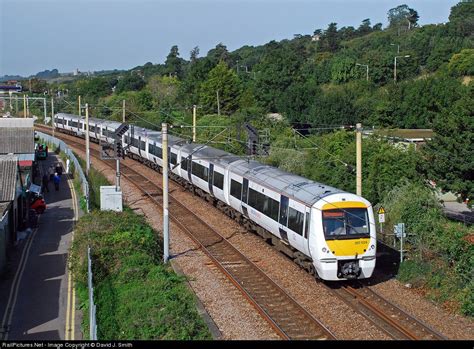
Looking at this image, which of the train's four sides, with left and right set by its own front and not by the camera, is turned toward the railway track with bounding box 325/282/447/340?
front

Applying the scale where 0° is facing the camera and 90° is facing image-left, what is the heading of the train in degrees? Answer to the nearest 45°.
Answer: approximately 315°

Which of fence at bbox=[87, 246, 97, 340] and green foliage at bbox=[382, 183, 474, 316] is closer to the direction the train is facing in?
the green foliage

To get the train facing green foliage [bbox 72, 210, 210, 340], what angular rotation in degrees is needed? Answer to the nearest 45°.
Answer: approximately 45° to its right

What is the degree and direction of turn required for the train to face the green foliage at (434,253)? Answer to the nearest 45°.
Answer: approximately 45° to its left

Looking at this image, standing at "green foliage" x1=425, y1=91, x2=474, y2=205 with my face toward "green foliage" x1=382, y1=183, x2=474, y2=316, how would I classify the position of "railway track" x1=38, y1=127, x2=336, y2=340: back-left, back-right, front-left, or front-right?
front-right

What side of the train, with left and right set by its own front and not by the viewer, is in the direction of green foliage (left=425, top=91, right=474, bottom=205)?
left

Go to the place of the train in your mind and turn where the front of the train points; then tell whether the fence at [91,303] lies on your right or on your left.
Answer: on your right

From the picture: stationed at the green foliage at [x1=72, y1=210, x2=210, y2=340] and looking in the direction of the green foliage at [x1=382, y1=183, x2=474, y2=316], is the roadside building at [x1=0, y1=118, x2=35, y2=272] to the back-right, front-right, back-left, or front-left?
back-left

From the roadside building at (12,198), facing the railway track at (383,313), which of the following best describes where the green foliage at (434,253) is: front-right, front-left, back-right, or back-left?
front-left
